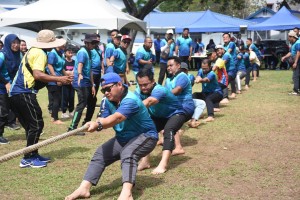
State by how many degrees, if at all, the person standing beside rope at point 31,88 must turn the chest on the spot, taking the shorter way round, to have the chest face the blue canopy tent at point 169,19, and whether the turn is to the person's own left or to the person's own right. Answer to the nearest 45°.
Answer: approximately 90° to the person's own left

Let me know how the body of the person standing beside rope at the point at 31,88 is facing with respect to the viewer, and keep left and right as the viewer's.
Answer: facing to the right of the viewer

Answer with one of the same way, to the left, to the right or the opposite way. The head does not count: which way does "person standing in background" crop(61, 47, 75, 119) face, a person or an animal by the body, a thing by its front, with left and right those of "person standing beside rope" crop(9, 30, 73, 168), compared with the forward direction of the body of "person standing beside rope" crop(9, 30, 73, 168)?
to the right

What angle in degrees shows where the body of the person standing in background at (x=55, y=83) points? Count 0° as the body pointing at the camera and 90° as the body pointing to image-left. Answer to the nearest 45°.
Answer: approximately 315°

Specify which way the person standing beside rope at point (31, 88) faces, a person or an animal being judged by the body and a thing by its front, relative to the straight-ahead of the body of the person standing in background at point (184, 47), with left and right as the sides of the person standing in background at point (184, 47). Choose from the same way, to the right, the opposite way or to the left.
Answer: to the left

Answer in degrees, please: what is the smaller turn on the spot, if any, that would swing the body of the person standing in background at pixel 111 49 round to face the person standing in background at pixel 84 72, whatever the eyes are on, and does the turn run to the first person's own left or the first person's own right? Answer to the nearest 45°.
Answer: approximately 45° to the first person's own right

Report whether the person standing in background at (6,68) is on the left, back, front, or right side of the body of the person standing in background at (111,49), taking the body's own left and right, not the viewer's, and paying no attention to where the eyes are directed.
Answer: right

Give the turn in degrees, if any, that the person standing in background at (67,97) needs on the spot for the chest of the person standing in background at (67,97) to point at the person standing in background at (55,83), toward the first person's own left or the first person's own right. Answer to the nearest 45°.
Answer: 0° — they already face them

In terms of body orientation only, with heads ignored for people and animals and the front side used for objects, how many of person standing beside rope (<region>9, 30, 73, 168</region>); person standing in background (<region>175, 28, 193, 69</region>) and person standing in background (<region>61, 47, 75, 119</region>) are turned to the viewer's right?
1

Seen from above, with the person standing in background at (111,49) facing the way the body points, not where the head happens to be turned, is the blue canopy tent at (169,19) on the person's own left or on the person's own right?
on the person's own left

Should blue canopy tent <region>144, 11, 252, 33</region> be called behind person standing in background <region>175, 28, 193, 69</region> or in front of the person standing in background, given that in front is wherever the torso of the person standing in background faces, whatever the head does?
behind
